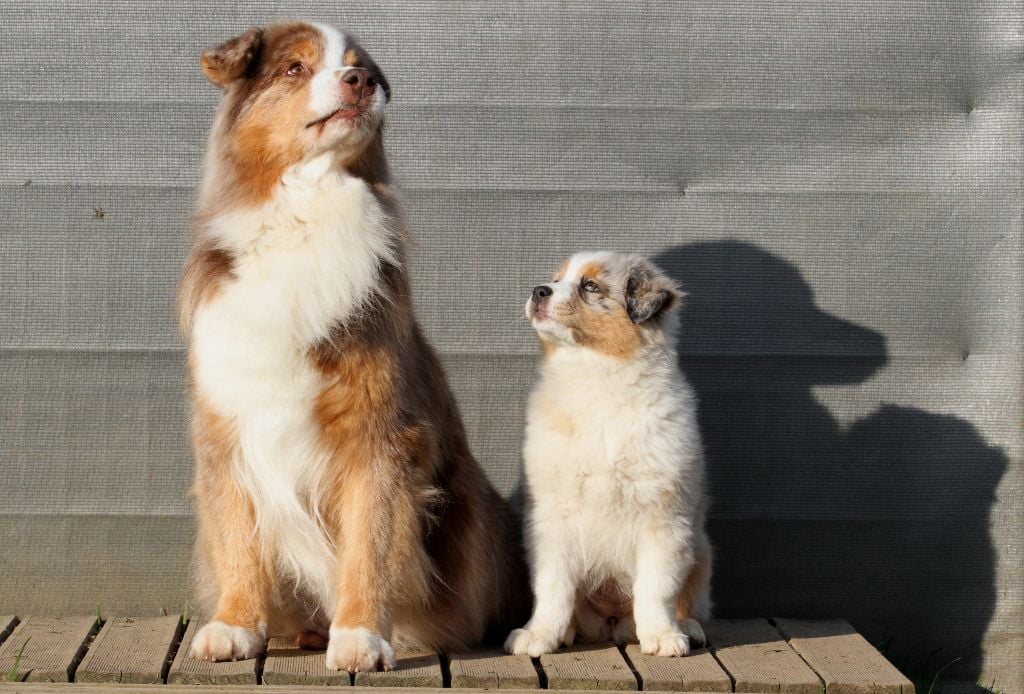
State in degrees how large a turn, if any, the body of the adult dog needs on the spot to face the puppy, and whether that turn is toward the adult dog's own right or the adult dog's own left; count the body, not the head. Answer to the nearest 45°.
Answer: approximately 135° to the adult dog's own left

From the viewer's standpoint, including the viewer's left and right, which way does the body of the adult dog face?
facing the viewer and to the left of the viewer
